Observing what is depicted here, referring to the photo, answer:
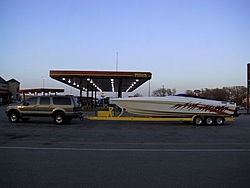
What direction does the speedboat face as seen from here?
to the viewer's left
